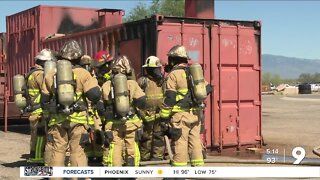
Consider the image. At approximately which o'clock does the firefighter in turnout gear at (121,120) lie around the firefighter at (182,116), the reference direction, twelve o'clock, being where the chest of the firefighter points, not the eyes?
The firefighter in turnout gear is roughly at 10 o'clock from the firefighter.

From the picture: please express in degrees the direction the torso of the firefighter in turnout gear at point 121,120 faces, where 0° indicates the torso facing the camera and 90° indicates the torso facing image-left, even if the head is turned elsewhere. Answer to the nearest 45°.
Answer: approximately 180°

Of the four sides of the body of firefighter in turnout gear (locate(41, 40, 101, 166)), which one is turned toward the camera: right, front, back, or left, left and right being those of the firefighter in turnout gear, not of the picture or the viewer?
back

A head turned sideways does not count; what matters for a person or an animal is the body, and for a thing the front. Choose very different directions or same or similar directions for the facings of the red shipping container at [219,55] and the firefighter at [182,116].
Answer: very different directions

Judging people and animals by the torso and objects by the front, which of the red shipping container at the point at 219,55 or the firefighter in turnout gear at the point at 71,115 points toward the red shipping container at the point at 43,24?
the firefighter in turnout gear

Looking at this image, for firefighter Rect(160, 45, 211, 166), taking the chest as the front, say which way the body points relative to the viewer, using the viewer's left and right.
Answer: facing away from the viewer and to the left of the viewer

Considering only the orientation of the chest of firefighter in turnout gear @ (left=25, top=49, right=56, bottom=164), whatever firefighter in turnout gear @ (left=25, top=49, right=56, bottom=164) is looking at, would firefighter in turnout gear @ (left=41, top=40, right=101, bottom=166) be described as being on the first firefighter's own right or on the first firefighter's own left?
on the first firefighter's own right

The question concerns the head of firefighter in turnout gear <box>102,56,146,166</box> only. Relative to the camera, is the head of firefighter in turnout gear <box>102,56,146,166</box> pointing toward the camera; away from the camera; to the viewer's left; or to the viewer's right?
away from the camera
